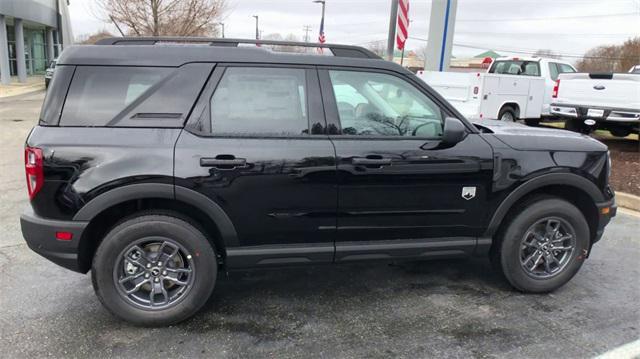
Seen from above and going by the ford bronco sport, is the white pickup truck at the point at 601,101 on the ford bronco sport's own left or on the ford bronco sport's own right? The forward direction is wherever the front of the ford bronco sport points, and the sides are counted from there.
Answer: on the ford bronco sport's own left

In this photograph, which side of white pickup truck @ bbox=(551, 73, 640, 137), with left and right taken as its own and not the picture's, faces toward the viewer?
back

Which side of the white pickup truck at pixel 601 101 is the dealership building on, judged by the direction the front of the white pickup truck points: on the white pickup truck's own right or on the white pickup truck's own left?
on the white pickup truck's own left

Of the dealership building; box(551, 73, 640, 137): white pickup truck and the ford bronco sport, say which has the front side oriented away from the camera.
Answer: the white pickup truck

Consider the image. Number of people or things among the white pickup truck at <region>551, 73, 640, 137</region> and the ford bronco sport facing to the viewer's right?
1

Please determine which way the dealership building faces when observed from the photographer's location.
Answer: facing the viewer and to the right of the viewer

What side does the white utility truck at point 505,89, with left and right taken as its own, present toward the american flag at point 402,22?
back

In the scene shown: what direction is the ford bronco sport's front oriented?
to the viewer's right

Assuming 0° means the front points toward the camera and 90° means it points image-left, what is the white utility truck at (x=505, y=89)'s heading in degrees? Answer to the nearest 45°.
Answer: approximately 225°

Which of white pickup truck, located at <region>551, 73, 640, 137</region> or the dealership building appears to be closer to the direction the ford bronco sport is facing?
the white pickup truck

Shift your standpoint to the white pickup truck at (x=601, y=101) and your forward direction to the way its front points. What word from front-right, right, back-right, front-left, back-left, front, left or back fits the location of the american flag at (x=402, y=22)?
left
